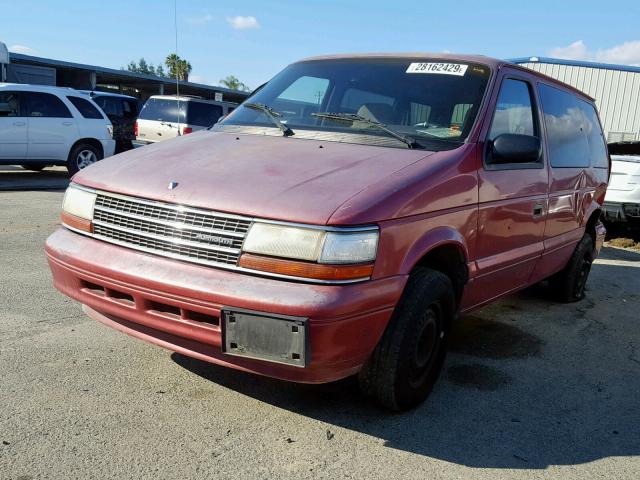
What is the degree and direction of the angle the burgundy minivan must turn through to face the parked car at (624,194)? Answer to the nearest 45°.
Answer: approximately 180°

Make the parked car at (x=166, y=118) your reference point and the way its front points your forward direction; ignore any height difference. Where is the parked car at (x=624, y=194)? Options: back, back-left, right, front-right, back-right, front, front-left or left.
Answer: right

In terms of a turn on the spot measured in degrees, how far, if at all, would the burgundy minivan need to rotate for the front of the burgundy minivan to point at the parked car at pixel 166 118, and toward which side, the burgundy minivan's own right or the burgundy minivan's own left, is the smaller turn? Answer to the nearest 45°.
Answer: approximately 135° to the burgundy minivan's own right

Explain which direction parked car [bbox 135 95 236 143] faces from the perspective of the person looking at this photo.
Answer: facing away from the viewer and to the right of the viewer

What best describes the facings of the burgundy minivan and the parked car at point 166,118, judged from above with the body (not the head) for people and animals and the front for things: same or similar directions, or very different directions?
very different directions

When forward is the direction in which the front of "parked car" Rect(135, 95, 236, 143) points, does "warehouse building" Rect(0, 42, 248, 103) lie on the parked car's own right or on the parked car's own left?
on the parked car's own left

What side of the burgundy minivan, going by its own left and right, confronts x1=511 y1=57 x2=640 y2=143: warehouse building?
back

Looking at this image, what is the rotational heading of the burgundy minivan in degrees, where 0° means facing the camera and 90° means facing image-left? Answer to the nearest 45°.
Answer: approximately 45°
